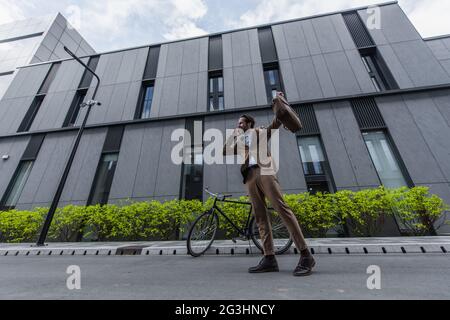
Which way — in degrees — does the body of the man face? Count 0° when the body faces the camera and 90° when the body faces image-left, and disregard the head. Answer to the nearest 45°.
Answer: approximately 45°

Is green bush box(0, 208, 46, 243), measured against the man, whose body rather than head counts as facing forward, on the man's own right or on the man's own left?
on the man's own right

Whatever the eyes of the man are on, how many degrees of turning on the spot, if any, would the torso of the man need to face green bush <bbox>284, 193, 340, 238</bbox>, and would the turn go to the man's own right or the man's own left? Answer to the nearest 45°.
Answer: approximately 135° to the man's own right

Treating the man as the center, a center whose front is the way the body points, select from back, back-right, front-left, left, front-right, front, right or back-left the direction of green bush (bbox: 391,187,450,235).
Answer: back

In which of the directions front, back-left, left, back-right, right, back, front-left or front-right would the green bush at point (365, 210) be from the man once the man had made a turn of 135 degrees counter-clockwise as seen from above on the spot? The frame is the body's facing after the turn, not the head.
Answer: front-left
